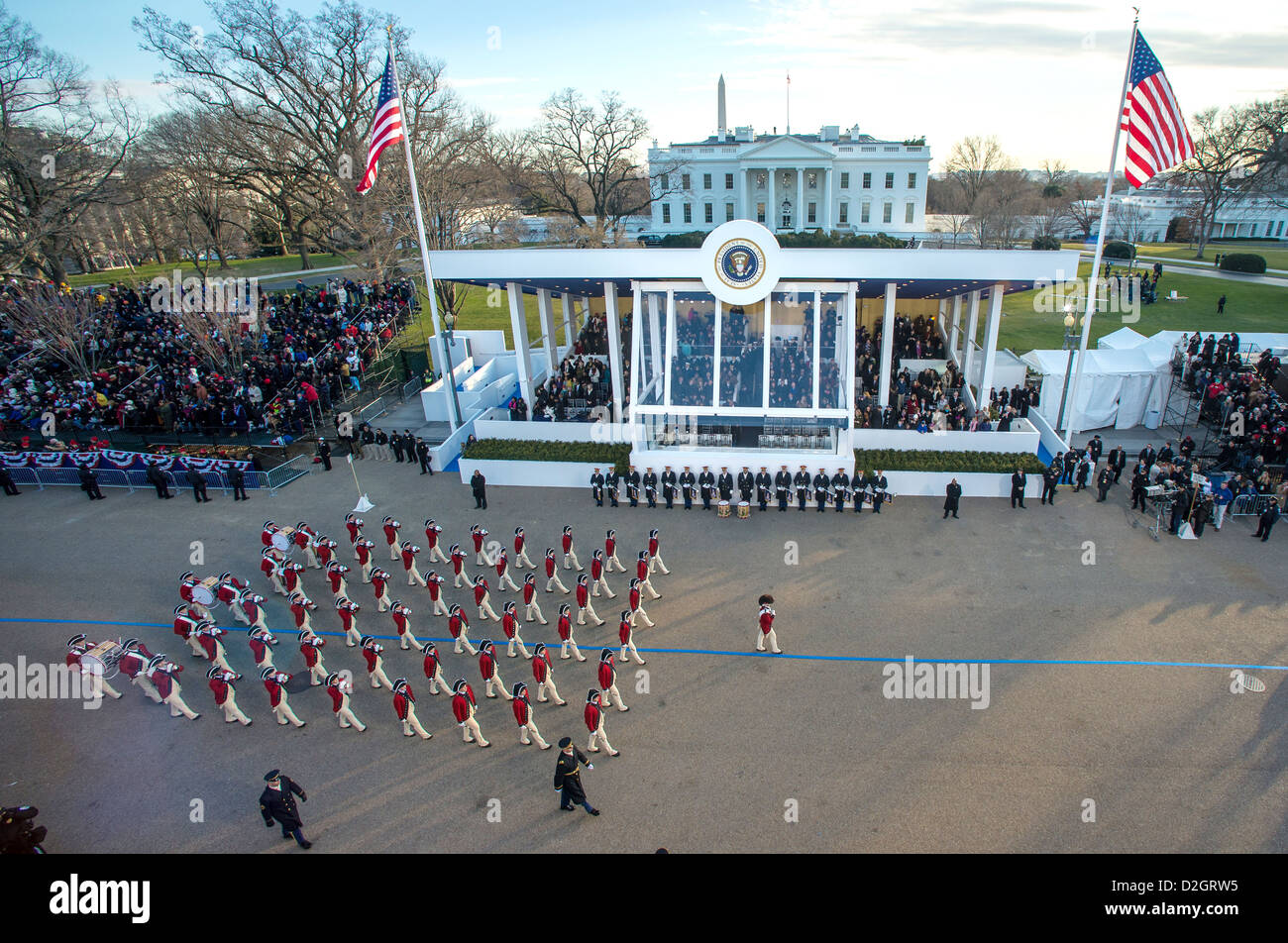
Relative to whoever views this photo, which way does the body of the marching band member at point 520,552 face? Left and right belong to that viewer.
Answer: facing to the right of the viewer

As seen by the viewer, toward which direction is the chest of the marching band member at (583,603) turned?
to the viewer's right

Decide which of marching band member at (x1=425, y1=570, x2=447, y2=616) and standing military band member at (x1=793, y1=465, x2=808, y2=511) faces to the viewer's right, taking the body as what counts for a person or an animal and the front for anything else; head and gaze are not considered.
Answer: marching band member at (x1=425, y1=570, x2=447, y2=616)

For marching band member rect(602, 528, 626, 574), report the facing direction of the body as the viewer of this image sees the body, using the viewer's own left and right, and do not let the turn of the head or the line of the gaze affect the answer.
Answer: facing to the right of the viewer

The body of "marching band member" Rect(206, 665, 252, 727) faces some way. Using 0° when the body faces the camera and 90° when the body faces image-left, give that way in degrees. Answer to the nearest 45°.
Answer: approximately 270°

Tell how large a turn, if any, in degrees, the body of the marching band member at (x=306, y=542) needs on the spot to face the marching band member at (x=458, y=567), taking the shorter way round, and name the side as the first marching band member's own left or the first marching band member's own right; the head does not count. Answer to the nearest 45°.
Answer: approximately 45° to the first marching band member's own right

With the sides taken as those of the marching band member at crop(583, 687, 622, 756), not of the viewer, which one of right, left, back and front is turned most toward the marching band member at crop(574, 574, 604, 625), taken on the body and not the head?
left

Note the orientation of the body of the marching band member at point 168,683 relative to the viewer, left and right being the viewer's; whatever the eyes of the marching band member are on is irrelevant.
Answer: facing to the right of the viewer

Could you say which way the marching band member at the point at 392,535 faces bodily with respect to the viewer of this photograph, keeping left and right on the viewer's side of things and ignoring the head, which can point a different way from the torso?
facing to the right of the viewer

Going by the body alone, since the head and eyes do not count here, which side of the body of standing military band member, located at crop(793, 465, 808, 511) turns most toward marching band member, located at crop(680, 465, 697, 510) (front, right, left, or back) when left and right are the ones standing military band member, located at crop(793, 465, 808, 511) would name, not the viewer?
right

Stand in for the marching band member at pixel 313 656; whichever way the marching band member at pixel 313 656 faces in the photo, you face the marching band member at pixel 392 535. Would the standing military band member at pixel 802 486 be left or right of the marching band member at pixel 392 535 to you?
right

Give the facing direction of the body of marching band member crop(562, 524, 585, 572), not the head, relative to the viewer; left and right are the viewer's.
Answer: facing to the right of the viewer

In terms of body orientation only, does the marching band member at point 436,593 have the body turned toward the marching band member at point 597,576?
yes
